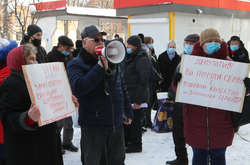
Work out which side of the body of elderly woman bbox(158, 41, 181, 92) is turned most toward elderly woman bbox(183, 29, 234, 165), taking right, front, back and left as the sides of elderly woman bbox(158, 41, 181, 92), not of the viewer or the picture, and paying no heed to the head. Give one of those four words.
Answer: front

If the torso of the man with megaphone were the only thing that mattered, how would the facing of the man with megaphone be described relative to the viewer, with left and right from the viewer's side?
facing the viewer and to the right of the viewer

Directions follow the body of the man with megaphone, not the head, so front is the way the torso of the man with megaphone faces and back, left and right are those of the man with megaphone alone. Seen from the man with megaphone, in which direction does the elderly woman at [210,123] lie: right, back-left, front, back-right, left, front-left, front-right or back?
front-left

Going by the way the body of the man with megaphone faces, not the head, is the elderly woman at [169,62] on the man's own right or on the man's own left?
on the man's own left

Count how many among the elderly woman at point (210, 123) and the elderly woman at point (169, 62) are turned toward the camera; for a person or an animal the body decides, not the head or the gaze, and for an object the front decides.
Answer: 2

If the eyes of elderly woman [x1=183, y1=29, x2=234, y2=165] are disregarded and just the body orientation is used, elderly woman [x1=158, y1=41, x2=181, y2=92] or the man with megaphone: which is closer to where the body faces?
the man with megaphone

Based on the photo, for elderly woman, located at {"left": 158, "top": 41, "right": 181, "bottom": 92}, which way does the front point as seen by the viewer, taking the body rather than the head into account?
toward the camera

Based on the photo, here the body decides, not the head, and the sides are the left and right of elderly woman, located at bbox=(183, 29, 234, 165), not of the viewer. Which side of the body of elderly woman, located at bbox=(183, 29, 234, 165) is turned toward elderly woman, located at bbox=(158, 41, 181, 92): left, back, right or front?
back

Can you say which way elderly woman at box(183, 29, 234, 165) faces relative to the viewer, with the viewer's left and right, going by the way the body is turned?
facing the viewer

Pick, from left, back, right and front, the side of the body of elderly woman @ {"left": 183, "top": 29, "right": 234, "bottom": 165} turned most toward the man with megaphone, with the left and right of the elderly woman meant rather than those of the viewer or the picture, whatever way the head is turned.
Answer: right

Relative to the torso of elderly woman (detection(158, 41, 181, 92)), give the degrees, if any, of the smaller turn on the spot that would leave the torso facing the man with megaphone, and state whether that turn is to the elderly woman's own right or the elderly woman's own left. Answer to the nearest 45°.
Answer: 0° — they already face them
